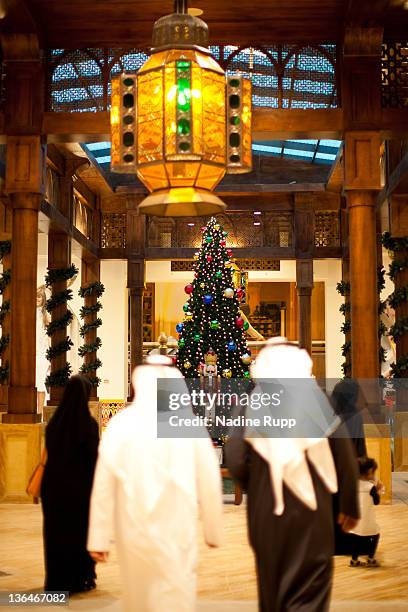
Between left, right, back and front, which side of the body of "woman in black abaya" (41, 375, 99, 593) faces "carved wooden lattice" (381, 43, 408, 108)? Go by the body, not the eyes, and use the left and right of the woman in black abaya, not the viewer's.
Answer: front

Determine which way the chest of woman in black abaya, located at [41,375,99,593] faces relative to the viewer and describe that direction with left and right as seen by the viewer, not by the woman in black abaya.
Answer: facing away from the viewer and to the right of the viewer

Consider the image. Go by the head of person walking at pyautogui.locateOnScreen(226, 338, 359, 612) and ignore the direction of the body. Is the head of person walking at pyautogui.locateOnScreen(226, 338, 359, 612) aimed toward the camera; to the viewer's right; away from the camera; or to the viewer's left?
away from the camera

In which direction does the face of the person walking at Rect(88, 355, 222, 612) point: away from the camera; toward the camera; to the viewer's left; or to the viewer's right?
away from the camera

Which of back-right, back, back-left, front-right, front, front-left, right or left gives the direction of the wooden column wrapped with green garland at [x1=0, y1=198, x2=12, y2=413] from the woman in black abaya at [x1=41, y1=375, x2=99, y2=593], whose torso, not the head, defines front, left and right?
front-left

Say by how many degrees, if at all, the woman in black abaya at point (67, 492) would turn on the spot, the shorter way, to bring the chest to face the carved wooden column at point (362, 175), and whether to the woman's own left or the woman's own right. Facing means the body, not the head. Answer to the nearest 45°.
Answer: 0° — they already face it

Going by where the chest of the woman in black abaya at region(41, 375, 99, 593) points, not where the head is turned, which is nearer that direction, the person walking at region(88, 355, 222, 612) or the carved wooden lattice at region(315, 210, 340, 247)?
the carved wooden lattice

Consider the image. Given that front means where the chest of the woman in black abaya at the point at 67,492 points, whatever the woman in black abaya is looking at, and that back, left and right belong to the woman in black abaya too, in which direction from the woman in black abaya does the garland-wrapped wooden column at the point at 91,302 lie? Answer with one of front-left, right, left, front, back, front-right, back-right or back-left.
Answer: front-left

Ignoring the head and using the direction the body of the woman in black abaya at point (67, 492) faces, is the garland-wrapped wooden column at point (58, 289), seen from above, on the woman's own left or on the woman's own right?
on the woman's own left

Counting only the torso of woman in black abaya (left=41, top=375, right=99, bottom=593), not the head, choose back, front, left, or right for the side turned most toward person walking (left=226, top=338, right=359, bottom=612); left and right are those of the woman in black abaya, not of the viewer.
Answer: right

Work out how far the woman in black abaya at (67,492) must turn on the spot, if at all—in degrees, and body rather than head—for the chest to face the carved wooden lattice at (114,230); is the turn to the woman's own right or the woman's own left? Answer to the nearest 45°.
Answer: approximately 45° to the woman's own left
